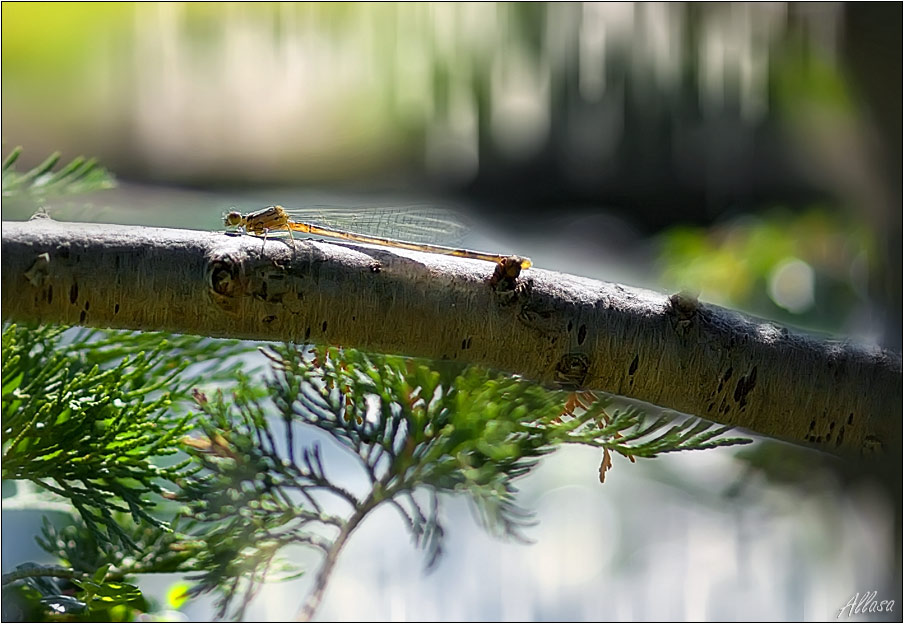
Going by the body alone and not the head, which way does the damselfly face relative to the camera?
to the viewer's left
